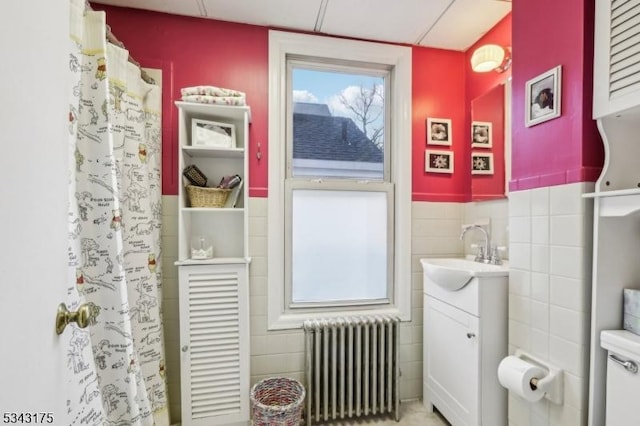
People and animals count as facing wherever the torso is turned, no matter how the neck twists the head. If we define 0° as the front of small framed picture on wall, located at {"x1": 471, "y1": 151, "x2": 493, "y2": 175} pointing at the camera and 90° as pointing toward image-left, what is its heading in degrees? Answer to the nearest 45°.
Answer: approximately 0°

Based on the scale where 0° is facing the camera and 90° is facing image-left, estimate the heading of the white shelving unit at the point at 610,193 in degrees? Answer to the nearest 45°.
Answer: approximately 45°

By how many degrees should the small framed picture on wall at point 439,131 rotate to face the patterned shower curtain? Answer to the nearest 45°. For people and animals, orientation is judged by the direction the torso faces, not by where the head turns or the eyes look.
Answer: approximately 45° to its right

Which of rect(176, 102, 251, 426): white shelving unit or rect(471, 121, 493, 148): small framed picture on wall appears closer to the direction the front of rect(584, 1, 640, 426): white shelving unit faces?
the white shelving unit

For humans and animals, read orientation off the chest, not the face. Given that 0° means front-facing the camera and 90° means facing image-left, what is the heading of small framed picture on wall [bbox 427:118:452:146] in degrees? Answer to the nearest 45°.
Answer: approximately 0°
